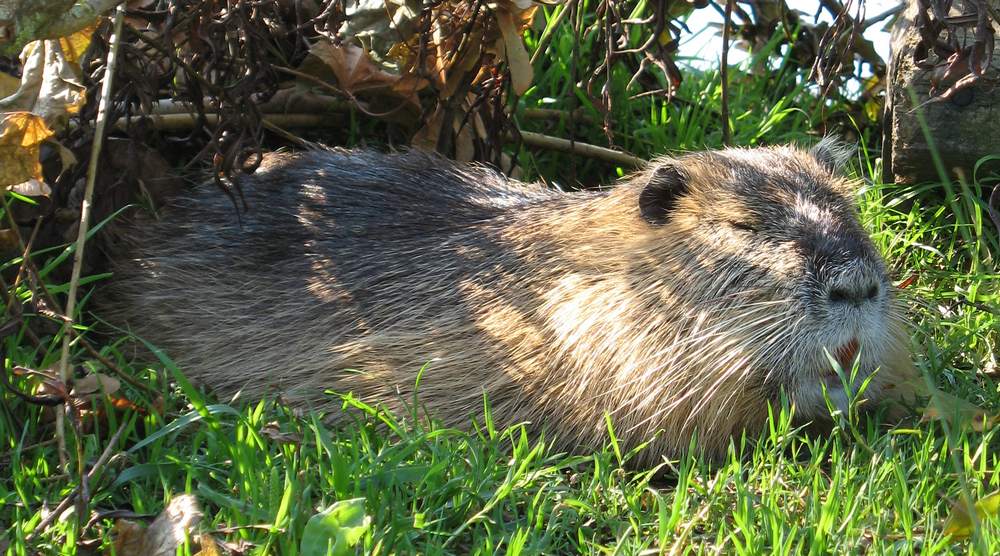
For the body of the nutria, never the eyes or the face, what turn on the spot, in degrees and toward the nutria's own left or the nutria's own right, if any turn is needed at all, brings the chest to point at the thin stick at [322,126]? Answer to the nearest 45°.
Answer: approximately 180°

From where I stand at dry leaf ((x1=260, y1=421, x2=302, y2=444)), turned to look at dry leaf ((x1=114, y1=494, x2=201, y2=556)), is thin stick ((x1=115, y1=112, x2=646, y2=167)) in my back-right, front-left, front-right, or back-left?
back-right

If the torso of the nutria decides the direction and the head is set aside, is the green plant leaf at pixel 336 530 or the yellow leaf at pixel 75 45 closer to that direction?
the green plant leaf

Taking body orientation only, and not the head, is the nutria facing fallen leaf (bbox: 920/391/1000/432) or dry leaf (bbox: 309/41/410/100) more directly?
the fallen leaf

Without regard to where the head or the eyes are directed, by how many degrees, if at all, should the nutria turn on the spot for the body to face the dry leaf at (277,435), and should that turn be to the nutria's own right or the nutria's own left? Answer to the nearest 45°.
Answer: approximately 90° to the nutria's own right

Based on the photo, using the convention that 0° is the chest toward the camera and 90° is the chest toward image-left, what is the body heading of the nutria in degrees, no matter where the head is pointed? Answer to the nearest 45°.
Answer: approximately 315°

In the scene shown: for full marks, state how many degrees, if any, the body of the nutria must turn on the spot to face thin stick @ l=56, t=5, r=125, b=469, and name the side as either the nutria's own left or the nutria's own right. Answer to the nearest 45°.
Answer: approximately 135° to the nutria's own right
